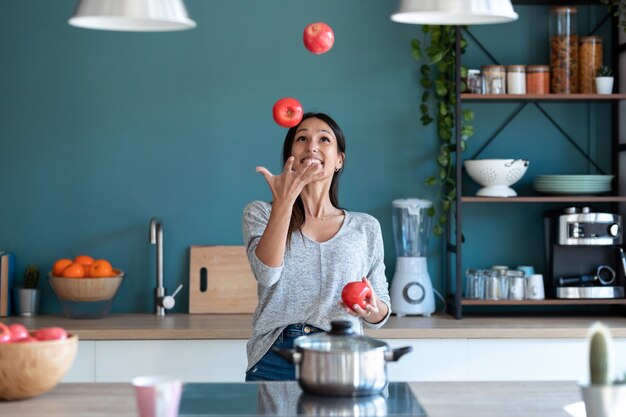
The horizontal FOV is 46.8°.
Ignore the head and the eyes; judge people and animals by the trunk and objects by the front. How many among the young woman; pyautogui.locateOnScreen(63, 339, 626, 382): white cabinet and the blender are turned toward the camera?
3

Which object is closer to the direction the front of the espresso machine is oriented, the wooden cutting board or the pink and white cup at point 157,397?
the pink and white cup

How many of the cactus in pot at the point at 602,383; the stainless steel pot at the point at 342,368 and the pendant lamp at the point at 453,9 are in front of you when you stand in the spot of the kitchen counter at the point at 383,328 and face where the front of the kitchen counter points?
3

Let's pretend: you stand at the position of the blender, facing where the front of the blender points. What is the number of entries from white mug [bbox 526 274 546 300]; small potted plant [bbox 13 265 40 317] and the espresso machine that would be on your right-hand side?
1

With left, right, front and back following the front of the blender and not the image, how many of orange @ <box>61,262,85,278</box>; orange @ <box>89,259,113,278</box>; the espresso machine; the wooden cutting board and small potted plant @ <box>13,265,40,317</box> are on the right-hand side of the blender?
4

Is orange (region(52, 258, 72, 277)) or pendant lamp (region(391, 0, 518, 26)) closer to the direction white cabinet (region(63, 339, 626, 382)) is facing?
the pendant lamp

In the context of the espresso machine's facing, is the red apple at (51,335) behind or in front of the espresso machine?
in front

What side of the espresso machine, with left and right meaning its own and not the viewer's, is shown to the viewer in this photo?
front

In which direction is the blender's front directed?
toward the camera

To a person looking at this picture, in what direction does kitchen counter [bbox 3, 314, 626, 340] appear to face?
facing the viewer
